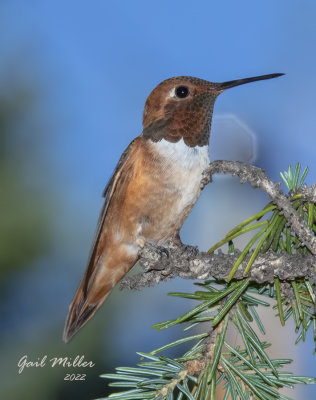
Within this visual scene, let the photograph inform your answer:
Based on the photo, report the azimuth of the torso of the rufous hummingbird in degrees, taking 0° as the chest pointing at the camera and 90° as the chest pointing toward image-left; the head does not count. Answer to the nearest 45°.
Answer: approximately 270°
